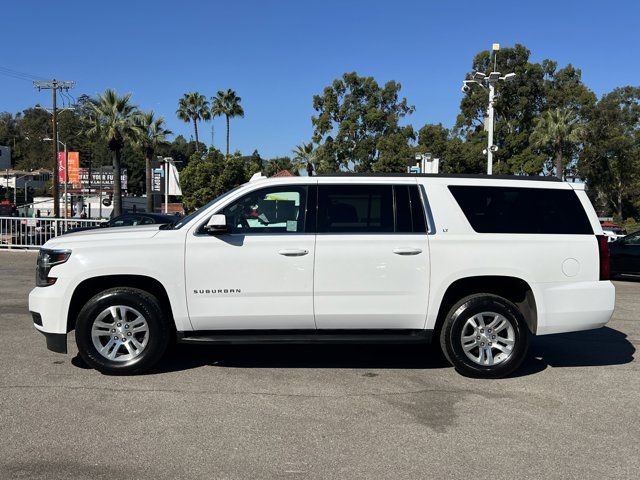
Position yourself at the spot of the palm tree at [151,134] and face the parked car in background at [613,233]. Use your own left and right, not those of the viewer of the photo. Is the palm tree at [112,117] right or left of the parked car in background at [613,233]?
right

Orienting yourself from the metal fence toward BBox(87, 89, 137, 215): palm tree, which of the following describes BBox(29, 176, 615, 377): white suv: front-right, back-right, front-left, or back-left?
back-right

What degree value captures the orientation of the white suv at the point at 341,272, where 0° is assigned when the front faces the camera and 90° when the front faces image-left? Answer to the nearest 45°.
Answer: approximately 90°

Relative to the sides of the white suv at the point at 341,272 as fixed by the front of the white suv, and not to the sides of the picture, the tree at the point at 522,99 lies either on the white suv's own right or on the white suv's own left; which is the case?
on the white suv's own right

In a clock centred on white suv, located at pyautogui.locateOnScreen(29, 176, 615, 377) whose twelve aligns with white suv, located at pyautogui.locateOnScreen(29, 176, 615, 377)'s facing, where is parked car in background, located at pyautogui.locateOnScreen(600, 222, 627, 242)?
The parked car in background is roughly at 4 o'clock from the white suv.

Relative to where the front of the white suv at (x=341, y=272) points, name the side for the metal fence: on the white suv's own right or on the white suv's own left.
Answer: on the white suv's own right

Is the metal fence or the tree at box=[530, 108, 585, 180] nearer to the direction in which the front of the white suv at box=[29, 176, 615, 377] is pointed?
the metal fence

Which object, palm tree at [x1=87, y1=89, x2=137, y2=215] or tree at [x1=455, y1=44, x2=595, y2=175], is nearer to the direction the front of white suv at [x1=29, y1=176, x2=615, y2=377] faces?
the palm tree

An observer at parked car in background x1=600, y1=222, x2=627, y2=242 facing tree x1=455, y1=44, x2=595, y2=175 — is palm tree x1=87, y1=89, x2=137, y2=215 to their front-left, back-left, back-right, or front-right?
front-left

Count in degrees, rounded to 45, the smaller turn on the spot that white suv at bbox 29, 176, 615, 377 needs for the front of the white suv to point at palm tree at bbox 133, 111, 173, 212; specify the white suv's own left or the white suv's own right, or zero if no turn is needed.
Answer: approximately 90° to the white suv's own right

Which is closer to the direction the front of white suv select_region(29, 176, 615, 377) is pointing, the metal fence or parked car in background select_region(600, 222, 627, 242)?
the metal fence

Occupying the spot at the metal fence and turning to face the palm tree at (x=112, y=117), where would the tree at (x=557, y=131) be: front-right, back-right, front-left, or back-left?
front-right

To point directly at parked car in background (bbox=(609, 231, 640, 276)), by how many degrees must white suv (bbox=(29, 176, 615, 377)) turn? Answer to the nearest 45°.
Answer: approximately 135° to its right

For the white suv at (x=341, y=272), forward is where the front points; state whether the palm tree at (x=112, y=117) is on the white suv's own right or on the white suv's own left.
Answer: on the white suv's own right
